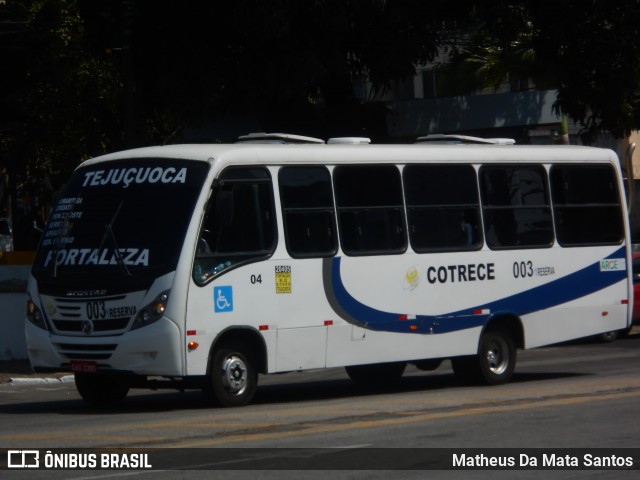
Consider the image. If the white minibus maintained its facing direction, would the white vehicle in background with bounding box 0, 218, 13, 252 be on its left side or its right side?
on its right

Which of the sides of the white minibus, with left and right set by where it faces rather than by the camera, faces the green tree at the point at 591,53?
back

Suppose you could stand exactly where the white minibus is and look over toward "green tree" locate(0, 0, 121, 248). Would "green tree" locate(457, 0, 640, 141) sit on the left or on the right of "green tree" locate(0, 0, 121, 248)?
right

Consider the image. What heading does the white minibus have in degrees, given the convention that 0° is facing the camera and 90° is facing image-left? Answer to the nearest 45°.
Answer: approximately 45°

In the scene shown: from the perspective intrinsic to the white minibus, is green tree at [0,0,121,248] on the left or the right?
on its right
